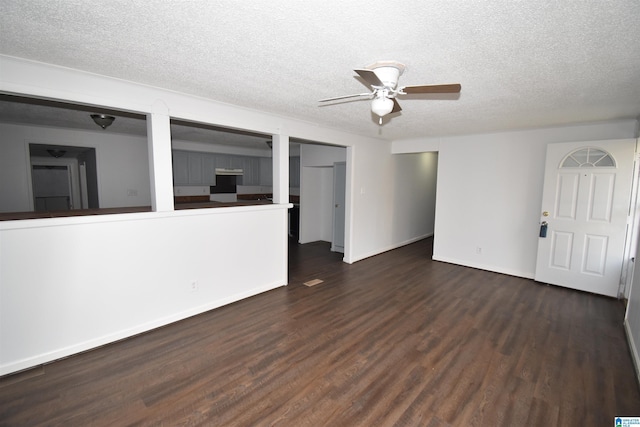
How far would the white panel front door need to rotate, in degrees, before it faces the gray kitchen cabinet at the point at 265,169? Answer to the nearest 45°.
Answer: approximately 90° to its right

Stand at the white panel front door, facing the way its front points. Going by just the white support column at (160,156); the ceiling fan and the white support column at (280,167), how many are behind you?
0

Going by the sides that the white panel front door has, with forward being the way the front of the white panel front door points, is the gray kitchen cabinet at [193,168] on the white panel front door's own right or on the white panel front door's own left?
on the white panel front door's own right

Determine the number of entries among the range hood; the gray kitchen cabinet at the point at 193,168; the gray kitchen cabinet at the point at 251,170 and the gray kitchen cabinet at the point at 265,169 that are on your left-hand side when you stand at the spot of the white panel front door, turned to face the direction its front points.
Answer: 0

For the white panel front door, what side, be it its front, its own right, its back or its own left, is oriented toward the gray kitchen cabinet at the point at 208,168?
right

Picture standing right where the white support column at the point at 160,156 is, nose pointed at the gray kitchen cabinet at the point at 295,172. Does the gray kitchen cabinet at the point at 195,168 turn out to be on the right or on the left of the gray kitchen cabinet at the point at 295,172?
left

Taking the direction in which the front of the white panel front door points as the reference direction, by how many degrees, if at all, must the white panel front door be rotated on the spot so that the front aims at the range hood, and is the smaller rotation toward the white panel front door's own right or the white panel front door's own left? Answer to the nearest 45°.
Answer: approximately 90° to the white panel front door's own right

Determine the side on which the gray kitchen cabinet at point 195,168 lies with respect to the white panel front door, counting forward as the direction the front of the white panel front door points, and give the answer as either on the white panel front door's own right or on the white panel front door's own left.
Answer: on the white panel front door's own right

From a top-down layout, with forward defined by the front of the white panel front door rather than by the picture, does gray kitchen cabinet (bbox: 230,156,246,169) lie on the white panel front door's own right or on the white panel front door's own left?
on the white panel front door's own right

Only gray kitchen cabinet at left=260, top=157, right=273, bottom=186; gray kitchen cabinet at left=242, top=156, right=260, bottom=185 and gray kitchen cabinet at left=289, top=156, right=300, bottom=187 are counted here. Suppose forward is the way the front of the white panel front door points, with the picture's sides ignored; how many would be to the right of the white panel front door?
3

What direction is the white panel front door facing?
toward the camera

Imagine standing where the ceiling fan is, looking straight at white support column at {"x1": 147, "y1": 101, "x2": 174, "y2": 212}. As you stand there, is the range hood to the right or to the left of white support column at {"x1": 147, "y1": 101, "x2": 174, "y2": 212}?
right

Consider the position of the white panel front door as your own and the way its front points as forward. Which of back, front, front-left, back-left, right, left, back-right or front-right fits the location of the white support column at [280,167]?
front-right

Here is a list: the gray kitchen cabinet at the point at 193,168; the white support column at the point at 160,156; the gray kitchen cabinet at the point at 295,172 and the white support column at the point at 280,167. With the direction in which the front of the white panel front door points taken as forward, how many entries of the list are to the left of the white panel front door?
0

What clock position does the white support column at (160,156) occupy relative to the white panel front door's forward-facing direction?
The white support column is roughly at 1 o'clock from the white panel front door.

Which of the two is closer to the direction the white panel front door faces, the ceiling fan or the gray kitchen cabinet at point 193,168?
the ceiling fan
